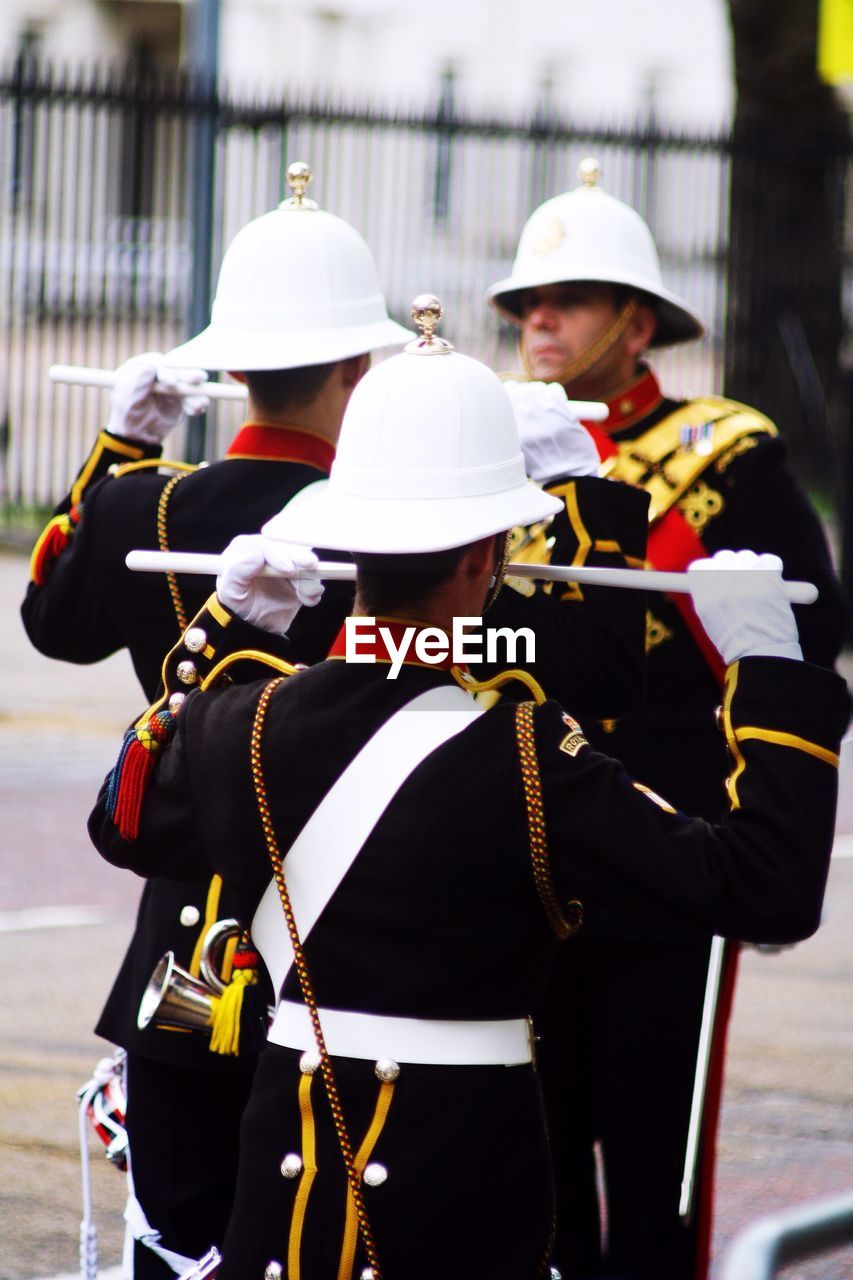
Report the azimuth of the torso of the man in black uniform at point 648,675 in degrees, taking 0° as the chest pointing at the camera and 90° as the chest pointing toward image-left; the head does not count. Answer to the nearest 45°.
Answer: approximately 45°

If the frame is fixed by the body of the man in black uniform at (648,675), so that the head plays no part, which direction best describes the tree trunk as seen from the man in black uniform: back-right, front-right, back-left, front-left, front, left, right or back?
back-right

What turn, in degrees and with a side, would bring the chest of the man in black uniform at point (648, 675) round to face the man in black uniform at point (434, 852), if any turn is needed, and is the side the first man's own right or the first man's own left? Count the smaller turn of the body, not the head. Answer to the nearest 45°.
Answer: approximately 45° to the first man's own left

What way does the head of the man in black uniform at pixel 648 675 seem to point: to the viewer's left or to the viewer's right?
to the viewer's left

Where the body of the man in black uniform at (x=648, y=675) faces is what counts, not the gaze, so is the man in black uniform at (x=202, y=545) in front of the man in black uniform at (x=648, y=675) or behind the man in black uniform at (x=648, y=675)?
in front

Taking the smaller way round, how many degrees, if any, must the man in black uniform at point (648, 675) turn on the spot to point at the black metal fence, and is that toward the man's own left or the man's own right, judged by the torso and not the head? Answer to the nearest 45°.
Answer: approximately 135° to the man's own right

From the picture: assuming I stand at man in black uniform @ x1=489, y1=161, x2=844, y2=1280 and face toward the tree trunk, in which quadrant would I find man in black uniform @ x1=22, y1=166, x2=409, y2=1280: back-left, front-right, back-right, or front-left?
back-left
